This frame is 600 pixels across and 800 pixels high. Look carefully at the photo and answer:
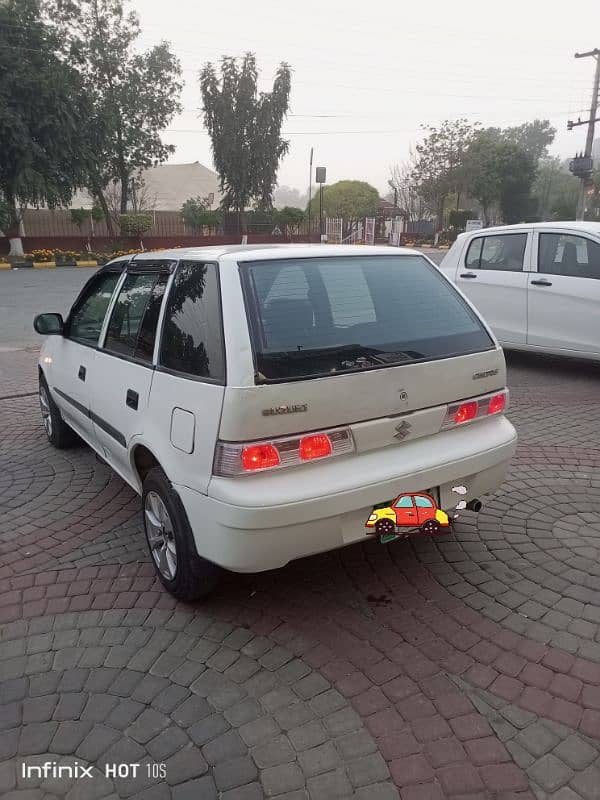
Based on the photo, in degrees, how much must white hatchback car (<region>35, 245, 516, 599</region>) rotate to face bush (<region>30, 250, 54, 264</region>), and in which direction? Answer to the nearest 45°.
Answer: approximately 45° to its right

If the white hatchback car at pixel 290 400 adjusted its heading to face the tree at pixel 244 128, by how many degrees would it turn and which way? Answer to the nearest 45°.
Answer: approximately 45° to its right

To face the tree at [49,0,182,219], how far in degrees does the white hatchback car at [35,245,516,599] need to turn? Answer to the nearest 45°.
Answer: approximately 45° to its right

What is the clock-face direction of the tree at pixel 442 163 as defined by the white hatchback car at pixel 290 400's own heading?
The tree is roughly at 2 o'clock from the white hatchback car.

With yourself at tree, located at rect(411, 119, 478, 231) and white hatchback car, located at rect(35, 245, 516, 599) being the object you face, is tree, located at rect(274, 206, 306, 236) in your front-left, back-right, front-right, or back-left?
front-right

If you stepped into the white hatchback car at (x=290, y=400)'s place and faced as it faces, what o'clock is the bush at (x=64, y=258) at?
The bush is roughly at 1 o'clock from the white hatchback car.

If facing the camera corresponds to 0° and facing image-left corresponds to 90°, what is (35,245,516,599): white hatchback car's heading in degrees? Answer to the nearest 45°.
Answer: approximately 135°
